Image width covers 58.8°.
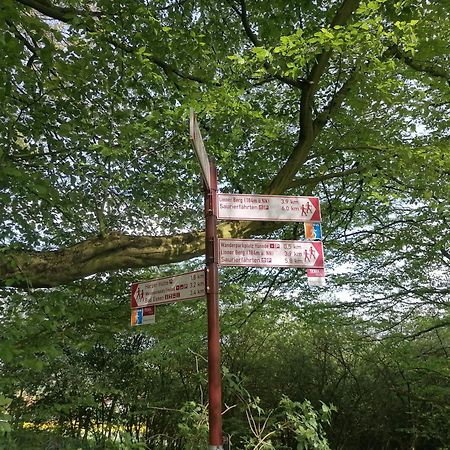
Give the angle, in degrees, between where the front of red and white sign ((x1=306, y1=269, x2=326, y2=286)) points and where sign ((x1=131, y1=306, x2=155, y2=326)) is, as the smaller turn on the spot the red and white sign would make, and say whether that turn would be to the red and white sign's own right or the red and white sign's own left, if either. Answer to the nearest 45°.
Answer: approximately 90° to the red and white sign's own right

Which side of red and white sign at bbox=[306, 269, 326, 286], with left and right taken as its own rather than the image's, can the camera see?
front
